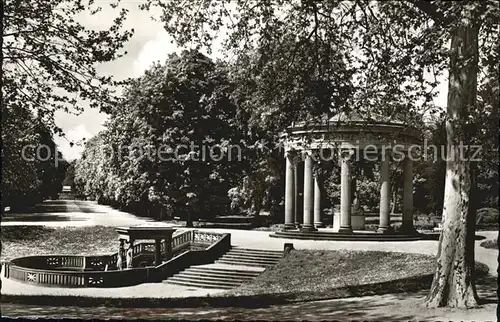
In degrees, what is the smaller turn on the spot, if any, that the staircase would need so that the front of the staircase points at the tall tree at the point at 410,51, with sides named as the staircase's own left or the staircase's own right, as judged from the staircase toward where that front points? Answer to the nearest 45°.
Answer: approximately 45° to the staircase's own left
